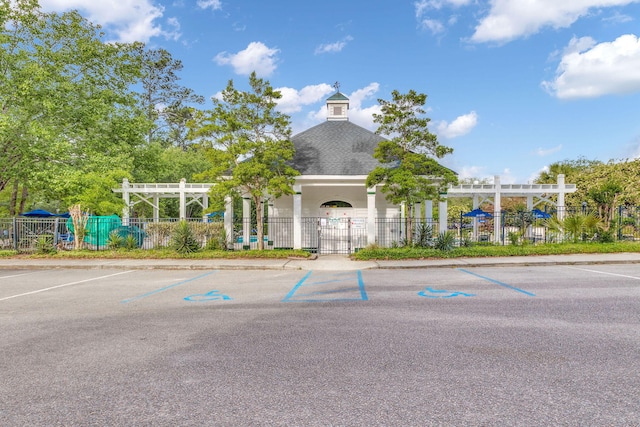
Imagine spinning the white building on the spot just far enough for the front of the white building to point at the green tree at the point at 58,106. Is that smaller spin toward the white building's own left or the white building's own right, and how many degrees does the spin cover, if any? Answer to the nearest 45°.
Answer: approximately 90° to the white building's own right

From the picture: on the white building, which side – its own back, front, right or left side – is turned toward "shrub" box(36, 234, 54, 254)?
right

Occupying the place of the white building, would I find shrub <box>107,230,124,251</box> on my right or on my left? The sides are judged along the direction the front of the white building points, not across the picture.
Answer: on my right

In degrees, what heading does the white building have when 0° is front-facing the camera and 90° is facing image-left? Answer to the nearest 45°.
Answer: approximately 0°
